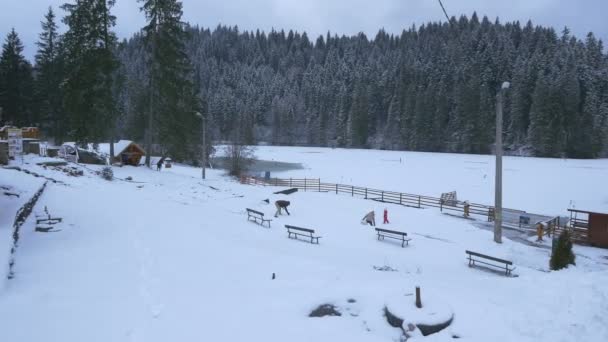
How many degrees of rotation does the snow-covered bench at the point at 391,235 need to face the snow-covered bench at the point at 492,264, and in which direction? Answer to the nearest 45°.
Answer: approximately 90° to its right

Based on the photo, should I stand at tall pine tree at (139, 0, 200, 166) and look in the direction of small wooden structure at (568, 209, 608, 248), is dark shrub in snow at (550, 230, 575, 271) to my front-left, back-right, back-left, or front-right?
front-right

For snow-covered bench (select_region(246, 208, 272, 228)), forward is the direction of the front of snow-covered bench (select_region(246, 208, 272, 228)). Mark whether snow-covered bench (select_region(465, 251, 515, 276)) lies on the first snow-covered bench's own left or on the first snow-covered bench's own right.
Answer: on the first snow-covered bench's own right

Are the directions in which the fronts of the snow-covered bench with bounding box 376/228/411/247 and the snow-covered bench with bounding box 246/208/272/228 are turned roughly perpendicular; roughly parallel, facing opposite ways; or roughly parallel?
roughly parallel

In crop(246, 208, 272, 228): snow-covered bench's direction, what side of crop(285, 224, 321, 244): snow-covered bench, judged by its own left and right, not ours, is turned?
left

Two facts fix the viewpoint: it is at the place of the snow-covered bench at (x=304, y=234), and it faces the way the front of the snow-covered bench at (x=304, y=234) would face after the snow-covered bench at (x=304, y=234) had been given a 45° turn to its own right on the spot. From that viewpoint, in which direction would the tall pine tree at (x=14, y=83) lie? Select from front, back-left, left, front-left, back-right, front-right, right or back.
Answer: back-left

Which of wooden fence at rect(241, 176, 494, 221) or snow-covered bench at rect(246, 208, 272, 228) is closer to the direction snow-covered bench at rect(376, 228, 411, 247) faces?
the wooden fence

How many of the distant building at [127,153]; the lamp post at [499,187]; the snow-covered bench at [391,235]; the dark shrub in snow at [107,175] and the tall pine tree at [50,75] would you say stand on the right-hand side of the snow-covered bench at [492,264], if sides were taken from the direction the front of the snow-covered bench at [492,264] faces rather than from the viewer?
0

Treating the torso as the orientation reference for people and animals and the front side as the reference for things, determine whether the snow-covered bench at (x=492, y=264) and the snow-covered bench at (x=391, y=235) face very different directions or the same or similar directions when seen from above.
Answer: same or similar directions

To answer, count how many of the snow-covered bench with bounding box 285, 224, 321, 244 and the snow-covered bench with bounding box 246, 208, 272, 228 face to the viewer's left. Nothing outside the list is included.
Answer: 0

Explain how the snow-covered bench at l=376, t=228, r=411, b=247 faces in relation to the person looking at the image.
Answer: facing away from the viewer and to the right of the viewer

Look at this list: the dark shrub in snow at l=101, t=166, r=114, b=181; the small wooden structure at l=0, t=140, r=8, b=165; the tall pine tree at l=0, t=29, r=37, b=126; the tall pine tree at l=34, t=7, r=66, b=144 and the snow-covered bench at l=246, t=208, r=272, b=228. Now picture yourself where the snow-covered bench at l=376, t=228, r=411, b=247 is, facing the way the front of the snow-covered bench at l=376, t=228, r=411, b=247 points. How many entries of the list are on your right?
0

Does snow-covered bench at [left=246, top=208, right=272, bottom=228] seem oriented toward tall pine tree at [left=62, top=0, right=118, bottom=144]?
no

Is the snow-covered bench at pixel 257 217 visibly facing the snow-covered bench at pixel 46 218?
no

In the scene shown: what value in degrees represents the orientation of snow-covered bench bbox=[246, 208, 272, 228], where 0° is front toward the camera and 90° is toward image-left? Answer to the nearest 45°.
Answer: approximately 225°

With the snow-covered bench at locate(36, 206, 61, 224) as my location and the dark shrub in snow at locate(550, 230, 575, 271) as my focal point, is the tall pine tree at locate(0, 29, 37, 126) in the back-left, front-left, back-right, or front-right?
back-left

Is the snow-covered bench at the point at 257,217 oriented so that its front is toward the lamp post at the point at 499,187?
no

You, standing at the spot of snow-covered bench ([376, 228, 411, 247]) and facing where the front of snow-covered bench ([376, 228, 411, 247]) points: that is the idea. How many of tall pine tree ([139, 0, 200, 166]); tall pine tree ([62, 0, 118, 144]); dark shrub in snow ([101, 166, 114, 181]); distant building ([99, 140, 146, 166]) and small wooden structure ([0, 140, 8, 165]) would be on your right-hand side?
0

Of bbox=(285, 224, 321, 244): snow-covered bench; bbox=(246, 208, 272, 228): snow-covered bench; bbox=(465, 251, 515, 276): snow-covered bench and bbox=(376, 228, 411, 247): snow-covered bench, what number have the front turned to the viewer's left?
0

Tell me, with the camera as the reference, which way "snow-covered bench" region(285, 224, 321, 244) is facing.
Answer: facing away from the viewer and to the right of the viewer
